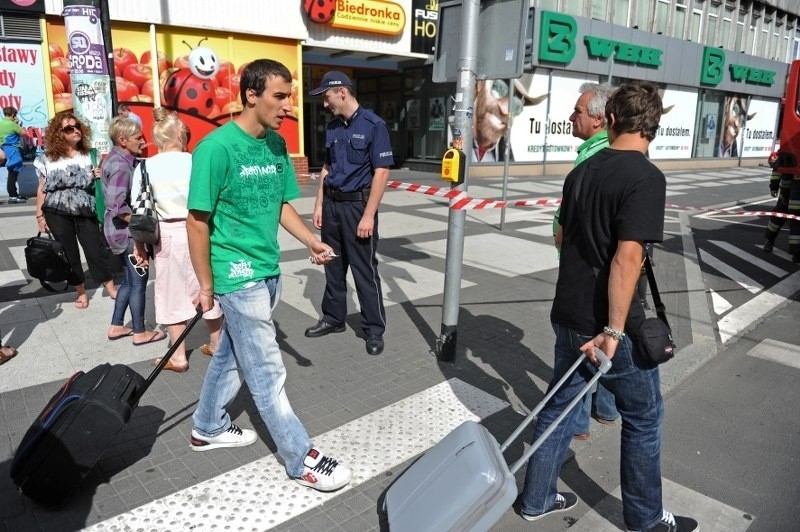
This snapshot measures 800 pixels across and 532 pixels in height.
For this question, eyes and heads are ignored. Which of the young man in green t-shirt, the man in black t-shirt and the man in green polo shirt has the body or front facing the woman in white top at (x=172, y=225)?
the man in green polo shirt

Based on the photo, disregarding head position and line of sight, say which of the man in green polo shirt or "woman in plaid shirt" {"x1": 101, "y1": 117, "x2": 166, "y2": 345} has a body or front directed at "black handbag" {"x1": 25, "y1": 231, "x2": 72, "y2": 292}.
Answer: the man in green polo shirt

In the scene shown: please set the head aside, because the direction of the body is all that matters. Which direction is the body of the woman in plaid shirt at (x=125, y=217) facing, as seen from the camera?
to the viewer's right

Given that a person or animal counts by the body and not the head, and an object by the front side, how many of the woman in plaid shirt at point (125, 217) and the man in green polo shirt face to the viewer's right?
1

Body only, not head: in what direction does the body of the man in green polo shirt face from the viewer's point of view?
to the viewer's left

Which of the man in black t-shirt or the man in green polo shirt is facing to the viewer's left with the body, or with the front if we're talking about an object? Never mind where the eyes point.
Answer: the man in green polo shirt

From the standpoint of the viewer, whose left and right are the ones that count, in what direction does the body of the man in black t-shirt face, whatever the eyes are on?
facing away from the viewer and to the right of the viewer

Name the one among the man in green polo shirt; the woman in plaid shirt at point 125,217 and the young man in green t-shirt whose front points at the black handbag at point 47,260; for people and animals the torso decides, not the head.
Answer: the man in green polo shirt

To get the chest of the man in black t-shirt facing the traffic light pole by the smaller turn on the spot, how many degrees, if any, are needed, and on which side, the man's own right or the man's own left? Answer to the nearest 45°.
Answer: approximately 90° to the man's own left
